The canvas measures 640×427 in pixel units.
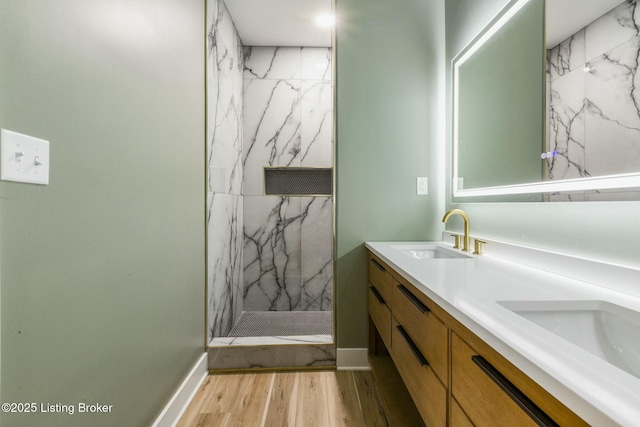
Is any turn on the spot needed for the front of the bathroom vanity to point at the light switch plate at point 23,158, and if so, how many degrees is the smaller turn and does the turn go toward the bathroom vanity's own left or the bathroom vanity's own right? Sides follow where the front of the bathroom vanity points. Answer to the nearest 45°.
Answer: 0° — it already faces it

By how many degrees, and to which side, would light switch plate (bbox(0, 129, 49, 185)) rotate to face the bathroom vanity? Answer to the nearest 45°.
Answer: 0° — it already faces it

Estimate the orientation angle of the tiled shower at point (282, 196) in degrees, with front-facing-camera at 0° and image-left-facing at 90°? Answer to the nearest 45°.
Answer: approximately 0°

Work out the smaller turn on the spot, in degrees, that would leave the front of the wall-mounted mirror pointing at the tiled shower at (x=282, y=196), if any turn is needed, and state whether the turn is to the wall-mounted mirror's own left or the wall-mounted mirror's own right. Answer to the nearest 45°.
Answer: approximately 45° to the wall-mounted mirror's own right

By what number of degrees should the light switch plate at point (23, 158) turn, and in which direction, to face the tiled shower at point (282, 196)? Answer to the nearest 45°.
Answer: approximately 90° to its left

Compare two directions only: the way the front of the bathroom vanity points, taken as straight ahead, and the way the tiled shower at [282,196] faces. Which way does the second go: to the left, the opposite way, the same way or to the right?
to the left
